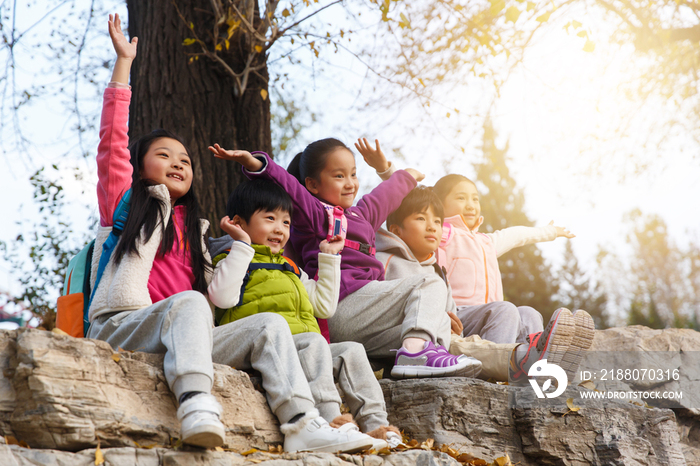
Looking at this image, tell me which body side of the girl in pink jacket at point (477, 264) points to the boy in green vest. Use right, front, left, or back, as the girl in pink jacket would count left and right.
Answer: right

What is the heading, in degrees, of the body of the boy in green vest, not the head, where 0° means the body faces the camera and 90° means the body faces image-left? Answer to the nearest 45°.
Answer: approximately 315°

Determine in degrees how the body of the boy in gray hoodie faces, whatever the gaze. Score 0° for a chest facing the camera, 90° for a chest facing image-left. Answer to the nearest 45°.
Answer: approximately 315°

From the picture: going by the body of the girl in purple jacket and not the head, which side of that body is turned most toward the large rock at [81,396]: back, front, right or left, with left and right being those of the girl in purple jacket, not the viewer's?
right

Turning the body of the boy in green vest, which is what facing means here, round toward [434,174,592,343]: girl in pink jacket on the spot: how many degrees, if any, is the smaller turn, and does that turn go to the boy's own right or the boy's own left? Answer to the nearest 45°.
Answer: approximately 90° to the boy's own left

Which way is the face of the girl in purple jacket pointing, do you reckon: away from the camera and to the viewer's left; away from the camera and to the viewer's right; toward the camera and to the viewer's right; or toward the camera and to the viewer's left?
toward the camera and to the viewer's right
